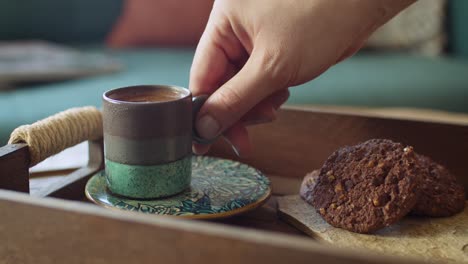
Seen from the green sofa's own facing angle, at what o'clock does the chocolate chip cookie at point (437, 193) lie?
The chocolate chip cookie is roughly at 12 o'clock from the green sofa.

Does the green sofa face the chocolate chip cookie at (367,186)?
yes

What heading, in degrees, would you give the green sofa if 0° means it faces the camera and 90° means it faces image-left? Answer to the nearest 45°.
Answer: approximately 0°

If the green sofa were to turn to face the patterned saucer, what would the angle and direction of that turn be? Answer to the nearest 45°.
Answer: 0° — it already faces it

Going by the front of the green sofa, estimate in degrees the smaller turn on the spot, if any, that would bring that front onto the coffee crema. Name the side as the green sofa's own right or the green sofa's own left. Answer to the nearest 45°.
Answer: approximately 45° to the green sofa's own right
